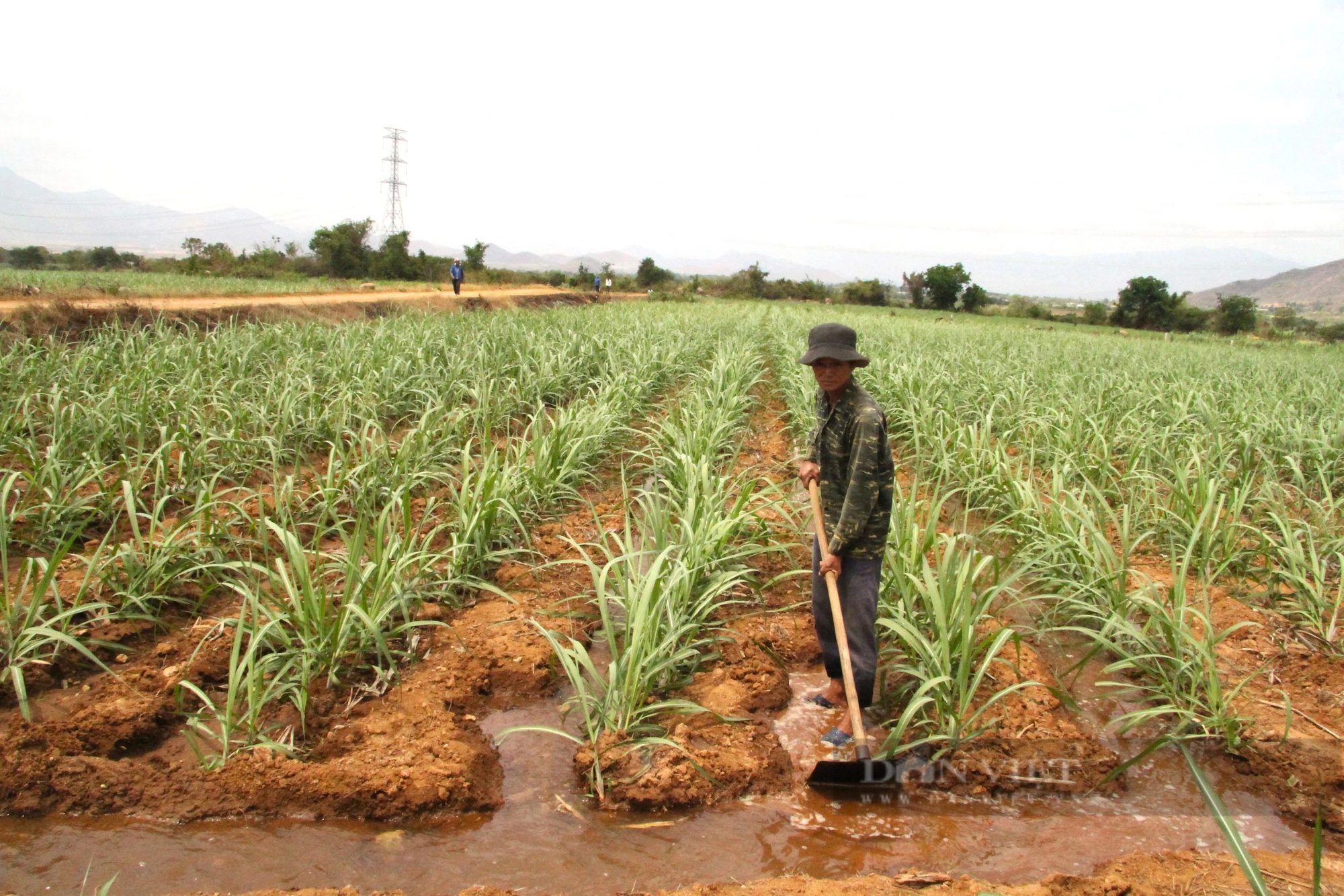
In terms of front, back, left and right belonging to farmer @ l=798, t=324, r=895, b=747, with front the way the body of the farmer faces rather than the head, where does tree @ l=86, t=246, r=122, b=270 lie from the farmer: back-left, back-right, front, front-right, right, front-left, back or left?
right

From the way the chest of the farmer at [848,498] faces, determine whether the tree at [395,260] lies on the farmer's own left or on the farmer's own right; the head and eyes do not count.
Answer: on the farmer's own right

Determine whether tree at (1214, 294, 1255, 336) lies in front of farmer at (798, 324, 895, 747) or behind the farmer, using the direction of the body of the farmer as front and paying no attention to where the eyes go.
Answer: behind

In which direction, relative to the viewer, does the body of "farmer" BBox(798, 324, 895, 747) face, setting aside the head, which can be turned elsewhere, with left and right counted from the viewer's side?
facing the viewer and to the left of the viewer

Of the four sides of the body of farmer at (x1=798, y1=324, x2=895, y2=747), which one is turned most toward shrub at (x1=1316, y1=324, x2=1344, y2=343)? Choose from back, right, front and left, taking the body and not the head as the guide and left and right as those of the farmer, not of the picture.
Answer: back

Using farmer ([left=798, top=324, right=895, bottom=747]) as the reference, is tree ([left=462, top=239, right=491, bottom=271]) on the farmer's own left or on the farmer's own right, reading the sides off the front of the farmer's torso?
on the farmer's own right
